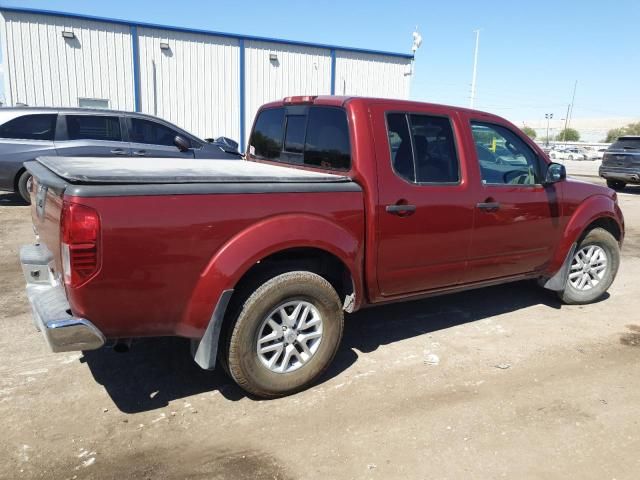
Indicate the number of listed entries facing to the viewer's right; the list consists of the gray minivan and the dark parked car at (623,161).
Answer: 1

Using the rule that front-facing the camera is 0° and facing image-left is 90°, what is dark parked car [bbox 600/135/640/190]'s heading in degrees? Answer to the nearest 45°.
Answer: approximately 180°

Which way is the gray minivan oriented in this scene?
to the viewer's right

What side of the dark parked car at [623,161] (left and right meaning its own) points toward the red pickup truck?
back

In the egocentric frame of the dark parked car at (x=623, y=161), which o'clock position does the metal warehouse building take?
The metal warehouse building is roughly at 8 o'clock from the dark parked car.

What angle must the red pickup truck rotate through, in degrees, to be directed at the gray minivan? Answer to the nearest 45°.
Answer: approximately 90° to its left

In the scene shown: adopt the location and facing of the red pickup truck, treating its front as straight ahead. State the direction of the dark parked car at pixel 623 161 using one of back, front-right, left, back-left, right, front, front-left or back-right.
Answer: front

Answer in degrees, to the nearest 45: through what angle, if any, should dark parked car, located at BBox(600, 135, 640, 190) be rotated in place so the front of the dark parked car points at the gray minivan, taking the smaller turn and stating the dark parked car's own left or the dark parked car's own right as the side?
approximately 135° to the dark parked car's own left

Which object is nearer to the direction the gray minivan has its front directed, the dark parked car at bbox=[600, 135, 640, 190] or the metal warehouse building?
the dark parked car

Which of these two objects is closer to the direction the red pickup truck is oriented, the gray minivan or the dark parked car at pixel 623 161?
the dark parked car

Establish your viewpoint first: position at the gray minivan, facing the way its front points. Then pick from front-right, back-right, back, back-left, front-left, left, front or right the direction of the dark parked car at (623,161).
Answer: front

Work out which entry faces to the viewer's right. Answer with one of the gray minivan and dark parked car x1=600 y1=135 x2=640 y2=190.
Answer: the gray minivan

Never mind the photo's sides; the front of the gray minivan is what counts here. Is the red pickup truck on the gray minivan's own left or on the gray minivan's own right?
on the gray minivan's own right

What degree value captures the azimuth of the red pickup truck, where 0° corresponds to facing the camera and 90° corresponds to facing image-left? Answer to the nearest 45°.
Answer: approximately 225°
